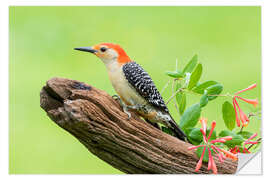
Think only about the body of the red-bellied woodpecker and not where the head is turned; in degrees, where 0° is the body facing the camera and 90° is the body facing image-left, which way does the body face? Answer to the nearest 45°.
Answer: approximately 90°
